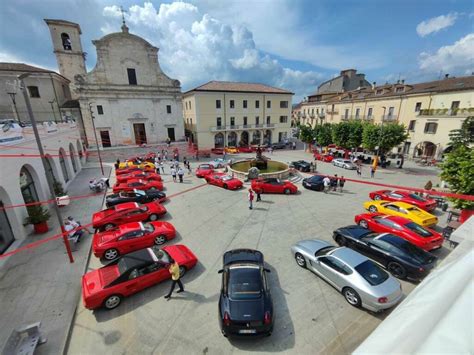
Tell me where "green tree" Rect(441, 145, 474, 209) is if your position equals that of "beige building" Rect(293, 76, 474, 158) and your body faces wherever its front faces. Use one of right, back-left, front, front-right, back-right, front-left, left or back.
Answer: front-left

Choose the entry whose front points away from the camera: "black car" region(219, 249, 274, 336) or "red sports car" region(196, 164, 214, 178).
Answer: the black car

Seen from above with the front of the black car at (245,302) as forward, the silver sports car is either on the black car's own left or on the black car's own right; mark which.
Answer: on the black car's own right

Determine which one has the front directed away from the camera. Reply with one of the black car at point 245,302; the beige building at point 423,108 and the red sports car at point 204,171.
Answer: the black car

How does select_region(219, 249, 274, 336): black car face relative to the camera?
away from the camera

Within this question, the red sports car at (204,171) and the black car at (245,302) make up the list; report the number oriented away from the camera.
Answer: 1

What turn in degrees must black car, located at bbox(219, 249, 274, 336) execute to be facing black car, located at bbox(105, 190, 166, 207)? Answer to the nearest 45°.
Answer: approximately 45° to its left
